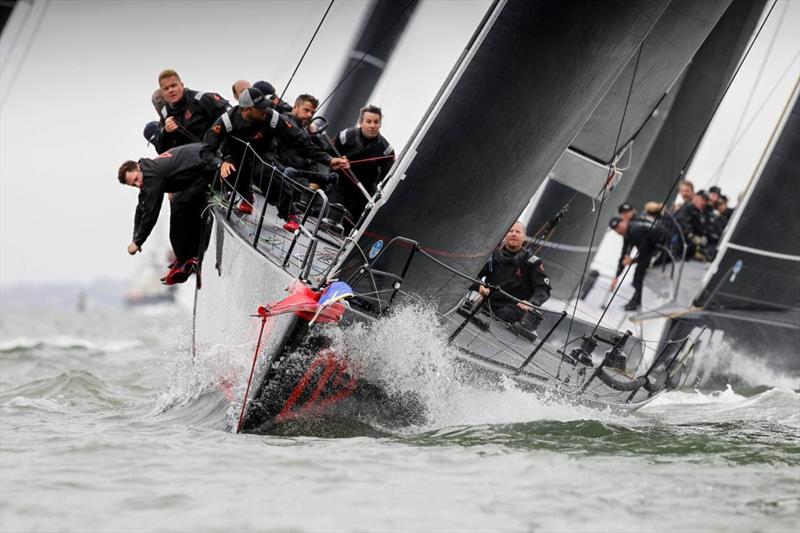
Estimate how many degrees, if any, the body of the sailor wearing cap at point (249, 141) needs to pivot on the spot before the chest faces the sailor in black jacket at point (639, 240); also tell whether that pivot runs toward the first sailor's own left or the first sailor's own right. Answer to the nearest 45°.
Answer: approximately 90° to the first sailor's own left

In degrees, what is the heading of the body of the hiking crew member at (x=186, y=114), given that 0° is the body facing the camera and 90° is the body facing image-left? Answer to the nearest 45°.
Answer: approximately 45°

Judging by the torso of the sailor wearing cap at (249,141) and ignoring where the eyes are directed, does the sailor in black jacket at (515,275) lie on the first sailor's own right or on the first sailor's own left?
on the first sailor's own left

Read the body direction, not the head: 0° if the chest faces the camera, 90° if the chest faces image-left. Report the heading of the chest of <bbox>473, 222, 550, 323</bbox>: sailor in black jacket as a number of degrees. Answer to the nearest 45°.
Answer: approximately 45°

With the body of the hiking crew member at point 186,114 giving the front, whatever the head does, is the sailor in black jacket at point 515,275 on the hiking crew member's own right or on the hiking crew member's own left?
on the hiking crew member's own left
